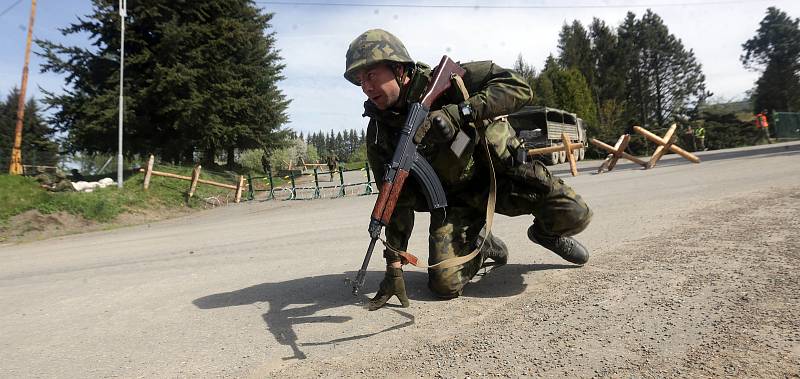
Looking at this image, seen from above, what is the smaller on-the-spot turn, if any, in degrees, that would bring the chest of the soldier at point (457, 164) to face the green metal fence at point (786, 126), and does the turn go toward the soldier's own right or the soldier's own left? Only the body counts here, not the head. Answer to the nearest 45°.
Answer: approximately 180°

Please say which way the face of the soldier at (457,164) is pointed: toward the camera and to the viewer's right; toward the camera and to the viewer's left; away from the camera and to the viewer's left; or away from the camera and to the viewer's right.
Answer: toward the camera and to the viewer's left

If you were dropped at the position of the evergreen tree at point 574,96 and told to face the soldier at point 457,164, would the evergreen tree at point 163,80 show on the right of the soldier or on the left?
right

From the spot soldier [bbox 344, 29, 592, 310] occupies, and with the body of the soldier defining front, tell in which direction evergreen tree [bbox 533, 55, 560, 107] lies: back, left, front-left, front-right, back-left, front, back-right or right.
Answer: back-right

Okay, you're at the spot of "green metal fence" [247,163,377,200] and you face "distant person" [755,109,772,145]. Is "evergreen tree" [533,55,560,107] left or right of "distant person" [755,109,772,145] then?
left

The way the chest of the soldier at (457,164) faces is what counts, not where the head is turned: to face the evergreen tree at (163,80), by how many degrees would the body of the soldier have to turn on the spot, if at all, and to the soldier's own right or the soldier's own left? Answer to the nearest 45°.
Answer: approximately 90° to the soldier's own right

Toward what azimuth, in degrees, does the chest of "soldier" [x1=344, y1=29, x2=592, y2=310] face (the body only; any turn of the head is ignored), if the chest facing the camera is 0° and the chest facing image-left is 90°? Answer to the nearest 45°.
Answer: approximately 45°

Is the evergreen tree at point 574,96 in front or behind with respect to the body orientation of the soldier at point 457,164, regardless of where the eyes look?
behind

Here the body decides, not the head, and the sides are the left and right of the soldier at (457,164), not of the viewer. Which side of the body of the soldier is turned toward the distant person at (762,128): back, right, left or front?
back
